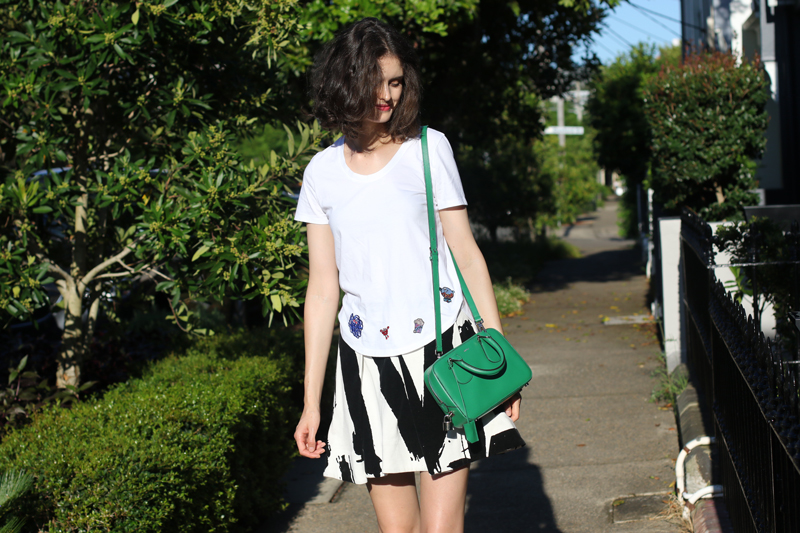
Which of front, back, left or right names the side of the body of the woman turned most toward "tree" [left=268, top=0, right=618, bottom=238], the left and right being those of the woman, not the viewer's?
back

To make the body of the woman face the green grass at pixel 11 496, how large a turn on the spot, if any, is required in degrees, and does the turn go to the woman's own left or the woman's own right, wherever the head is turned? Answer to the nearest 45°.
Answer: approximately 90° to the woman's own right

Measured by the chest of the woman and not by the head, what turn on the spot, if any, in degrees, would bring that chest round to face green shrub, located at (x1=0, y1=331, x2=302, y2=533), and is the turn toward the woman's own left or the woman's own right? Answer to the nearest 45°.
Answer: approximately 135° to the woman's own right

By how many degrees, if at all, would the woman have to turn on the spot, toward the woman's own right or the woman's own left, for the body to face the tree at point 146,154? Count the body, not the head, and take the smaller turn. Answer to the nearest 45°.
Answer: approximately 135° to the woman's own right

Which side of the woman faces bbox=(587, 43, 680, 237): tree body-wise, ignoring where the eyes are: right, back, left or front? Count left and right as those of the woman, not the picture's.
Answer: back

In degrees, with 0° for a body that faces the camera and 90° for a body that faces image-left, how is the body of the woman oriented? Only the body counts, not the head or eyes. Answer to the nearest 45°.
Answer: approximately 0°
